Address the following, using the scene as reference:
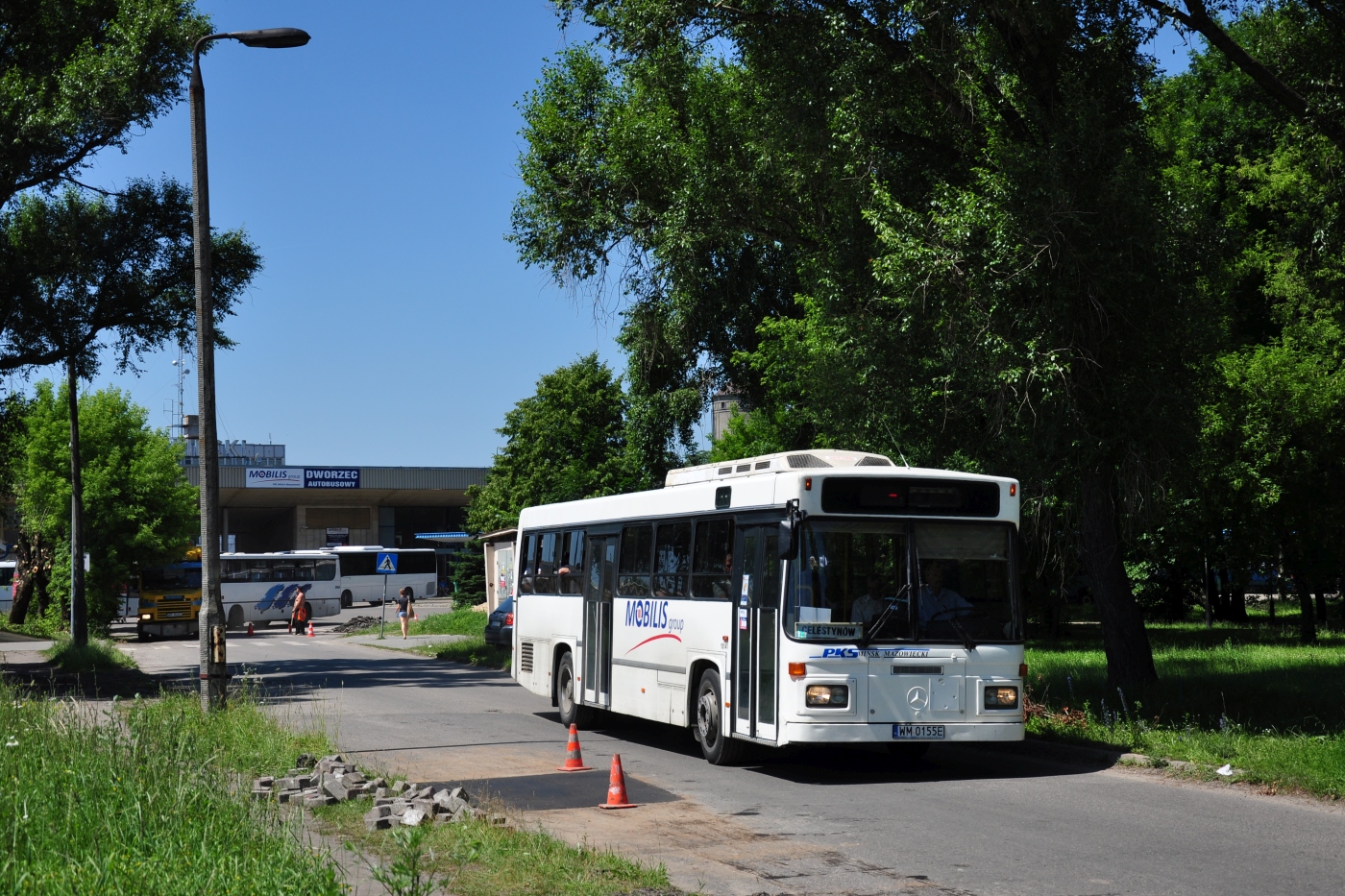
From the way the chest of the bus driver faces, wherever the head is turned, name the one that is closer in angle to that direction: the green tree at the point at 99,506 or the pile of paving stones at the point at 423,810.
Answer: the pile of paving stones

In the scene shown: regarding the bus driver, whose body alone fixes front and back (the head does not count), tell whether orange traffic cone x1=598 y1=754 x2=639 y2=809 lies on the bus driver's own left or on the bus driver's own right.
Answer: on the bus driver's own right

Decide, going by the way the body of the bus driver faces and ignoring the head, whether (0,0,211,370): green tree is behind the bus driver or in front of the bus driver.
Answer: behind

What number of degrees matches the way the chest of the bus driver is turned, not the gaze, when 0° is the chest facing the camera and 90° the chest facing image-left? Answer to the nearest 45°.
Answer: approximately 315°

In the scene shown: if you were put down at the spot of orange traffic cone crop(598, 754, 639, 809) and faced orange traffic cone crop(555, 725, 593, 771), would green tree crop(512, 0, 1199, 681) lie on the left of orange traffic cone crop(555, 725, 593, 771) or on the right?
right

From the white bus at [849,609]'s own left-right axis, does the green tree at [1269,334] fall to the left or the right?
on its left

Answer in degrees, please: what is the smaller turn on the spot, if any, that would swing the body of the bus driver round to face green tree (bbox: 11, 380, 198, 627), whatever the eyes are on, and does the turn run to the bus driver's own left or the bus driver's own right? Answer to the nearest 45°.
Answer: approximately 180°

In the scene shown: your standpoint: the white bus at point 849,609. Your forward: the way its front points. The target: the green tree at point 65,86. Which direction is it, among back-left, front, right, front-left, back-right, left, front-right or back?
back

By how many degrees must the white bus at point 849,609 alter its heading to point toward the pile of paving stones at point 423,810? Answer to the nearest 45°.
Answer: approximately 90° to its right
